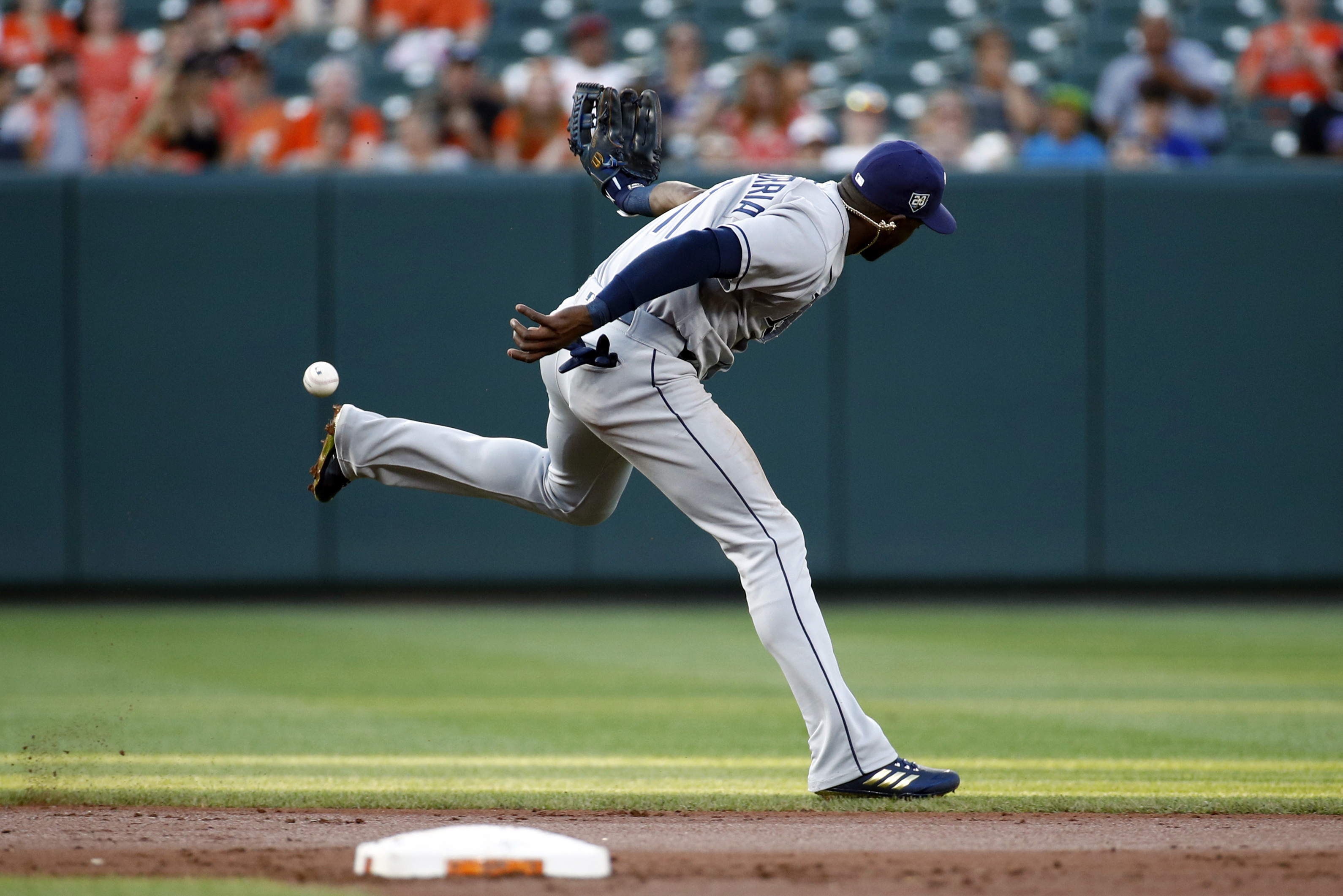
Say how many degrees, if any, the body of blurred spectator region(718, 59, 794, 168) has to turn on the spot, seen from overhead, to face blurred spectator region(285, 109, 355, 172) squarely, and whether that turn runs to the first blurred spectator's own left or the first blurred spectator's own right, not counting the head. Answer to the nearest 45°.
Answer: approximately 90° to the first blurred spectator's own right

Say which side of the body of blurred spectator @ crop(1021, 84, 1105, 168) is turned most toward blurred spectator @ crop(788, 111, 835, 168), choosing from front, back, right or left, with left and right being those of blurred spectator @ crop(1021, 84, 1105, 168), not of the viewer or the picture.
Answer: right

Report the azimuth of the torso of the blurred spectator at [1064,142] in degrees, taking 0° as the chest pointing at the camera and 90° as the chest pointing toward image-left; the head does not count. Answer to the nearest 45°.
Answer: approximately 0°

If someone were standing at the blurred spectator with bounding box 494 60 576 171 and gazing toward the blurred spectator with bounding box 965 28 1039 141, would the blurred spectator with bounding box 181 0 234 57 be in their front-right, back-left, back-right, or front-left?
back-left

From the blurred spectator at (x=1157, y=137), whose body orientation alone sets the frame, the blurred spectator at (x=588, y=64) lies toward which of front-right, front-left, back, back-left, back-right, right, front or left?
right

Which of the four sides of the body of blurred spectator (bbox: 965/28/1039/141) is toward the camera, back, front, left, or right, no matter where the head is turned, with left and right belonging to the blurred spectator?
front

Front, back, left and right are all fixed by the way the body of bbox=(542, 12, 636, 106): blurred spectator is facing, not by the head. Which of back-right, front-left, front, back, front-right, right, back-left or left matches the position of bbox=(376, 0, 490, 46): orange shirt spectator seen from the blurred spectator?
back-right

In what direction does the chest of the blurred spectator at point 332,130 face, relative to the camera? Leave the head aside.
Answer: toward the camera

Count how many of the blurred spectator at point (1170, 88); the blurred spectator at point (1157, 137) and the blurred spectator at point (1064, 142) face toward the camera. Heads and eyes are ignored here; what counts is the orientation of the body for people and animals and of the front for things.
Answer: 3

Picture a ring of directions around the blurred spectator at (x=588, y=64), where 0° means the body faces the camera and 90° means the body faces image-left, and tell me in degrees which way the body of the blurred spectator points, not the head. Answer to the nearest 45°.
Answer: approximately 0°

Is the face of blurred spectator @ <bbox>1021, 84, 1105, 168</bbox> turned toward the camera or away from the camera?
toward the camera

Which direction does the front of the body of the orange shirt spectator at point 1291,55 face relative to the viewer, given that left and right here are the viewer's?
facing the viewer
